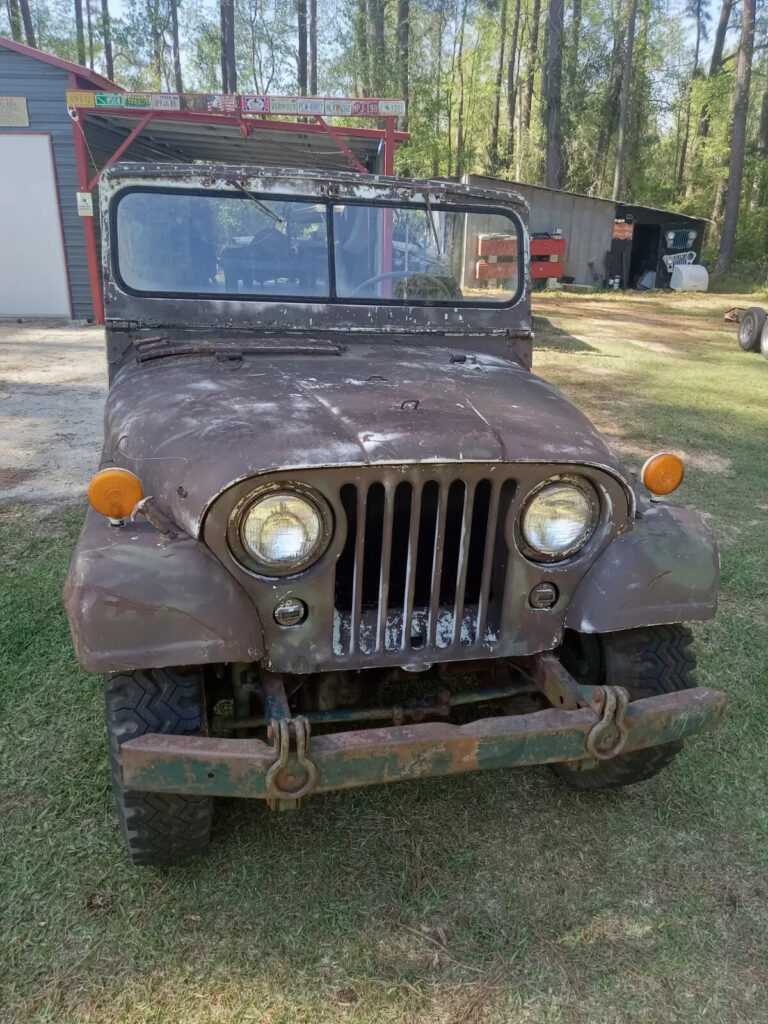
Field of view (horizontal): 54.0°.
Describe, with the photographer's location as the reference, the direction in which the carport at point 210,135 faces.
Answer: facing the viewer

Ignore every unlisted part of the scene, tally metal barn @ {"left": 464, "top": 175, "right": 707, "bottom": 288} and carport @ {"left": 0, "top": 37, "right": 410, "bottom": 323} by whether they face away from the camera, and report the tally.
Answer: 0

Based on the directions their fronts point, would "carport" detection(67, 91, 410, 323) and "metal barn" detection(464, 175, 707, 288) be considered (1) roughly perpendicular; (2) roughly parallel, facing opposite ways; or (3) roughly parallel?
roughly parallel

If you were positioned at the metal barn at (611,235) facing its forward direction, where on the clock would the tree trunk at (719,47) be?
The tree trunk is roughly at 8 o'clock from the metal barn.

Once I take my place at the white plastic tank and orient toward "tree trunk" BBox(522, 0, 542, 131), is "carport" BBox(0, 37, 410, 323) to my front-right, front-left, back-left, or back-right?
back-left

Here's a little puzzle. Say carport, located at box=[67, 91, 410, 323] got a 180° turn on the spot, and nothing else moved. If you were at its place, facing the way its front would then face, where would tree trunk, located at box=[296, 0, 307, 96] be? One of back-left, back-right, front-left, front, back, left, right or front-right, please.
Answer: front

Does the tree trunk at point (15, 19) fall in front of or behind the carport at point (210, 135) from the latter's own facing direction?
behind

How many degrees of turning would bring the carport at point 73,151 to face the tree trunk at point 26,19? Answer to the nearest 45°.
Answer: approximately 180°

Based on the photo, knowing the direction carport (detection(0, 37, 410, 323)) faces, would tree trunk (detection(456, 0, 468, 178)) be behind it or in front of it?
behind

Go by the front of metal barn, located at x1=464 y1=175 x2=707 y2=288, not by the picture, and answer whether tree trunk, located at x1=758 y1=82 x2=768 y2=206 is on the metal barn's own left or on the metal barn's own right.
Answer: on the metal barn's own left

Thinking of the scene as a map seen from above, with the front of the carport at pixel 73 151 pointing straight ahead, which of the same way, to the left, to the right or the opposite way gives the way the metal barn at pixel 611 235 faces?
the same way

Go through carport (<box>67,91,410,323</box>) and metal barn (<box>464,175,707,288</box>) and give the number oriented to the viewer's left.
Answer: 0
